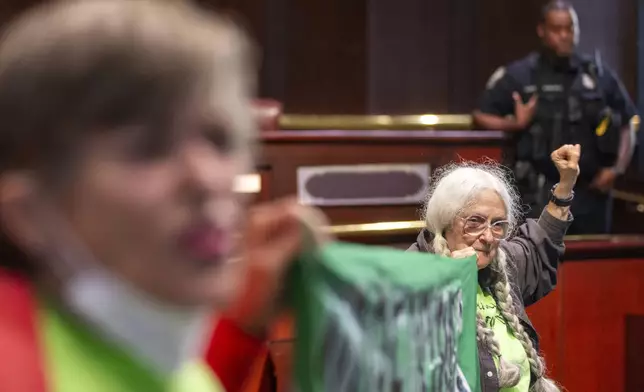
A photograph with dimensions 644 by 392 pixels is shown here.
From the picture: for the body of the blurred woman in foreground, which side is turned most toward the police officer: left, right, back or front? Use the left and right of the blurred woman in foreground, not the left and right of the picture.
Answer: left

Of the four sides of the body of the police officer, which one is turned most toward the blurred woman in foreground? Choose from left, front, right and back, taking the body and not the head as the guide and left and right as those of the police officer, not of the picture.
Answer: front

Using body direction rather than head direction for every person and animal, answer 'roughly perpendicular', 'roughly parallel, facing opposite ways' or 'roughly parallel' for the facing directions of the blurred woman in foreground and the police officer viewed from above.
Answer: roughly perpendicular

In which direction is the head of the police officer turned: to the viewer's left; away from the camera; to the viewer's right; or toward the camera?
toward the camera

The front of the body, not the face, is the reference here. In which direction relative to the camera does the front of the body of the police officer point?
toward the camera

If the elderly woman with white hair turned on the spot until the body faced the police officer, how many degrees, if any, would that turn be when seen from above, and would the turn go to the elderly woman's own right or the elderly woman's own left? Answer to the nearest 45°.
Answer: approximately 135° to the elderly woman's own left

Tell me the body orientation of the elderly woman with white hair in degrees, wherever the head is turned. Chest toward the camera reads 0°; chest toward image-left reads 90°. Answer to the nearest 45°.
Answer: approximately 315°

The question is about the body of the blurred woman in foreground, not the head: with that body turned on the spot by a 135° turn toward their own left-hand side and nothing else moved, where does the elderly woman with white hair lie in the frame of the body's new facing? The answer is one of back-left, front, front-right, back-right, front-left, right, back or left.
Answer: front-right

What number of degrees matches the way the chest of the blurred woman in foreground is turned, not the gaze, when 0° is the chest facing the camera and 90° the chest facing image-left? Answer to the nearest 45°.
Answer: approximately 315°

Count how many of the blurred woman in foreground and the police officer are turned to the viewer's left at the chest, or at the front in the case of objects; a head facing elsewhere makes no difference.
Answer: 0

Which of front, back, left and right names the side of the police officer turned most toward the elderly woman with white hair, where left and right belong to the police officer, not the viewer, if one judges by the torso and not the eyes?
front
